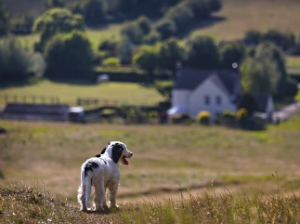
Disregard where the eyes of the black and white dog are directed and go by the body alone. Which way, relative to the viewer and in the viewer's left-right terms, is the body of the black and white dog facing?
facing away from the viewer and to the right of the viewer
